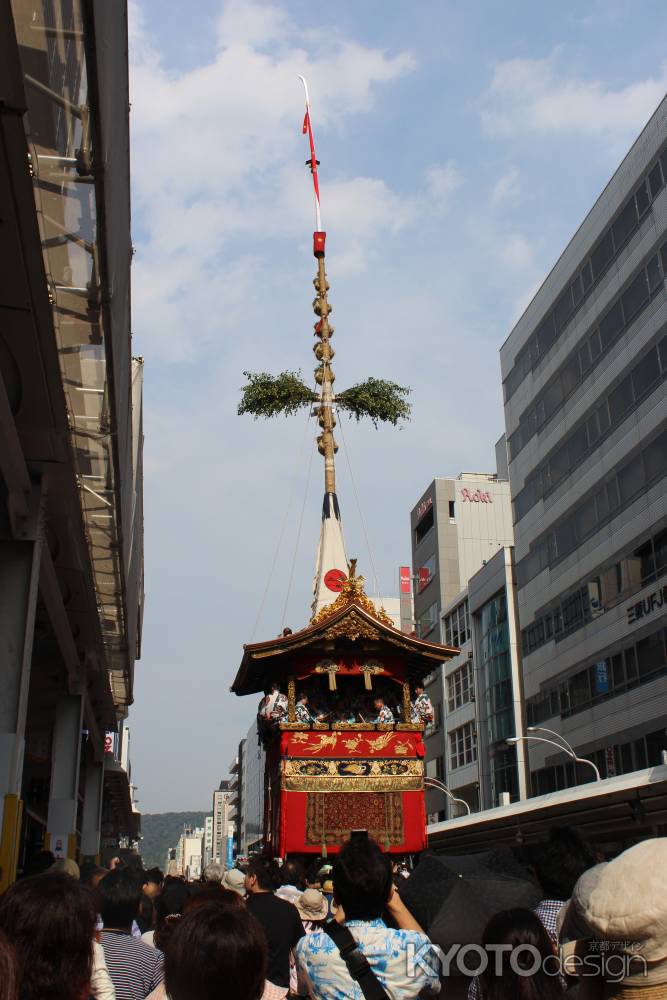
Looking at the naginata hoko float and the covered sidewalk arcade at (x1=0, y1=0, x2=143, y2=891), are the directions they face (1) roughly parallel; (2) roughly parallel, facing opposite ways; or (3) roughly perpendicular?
roughly perpendicular

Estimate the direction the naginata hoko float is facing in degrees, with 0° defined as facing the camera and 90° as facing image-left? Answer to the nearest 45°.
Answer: approximately 0°

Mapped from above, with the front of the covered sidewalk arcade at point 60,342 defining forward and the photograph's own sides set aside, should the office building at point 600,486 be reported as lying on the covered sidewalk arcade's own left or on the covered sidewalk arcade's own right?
on the covered sidewalk arcade's own left

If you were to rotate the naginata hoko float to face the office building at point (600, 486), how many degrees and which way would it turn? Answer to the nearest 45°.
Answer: approximately 135° to its left

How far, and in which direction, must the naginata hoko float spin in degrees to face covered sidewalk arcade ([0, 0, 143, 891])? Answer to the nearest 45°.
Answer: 0° — it already faces it

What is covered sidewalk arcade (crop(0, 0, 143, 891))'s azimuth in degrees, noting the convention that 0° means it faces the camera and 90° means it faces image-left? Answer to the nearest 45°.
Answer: approximately 270°

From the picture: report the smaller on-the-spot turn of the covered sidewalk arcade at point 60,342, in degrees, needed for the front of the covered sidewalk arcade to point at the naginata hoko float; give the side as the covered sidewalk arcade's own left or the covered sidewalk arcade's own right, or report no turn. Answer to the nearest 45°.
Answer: approximately 45° to the covered sidewalk arcade's own left

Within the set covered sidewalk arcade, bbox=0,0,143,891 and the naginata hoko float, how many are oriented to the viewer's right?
1
